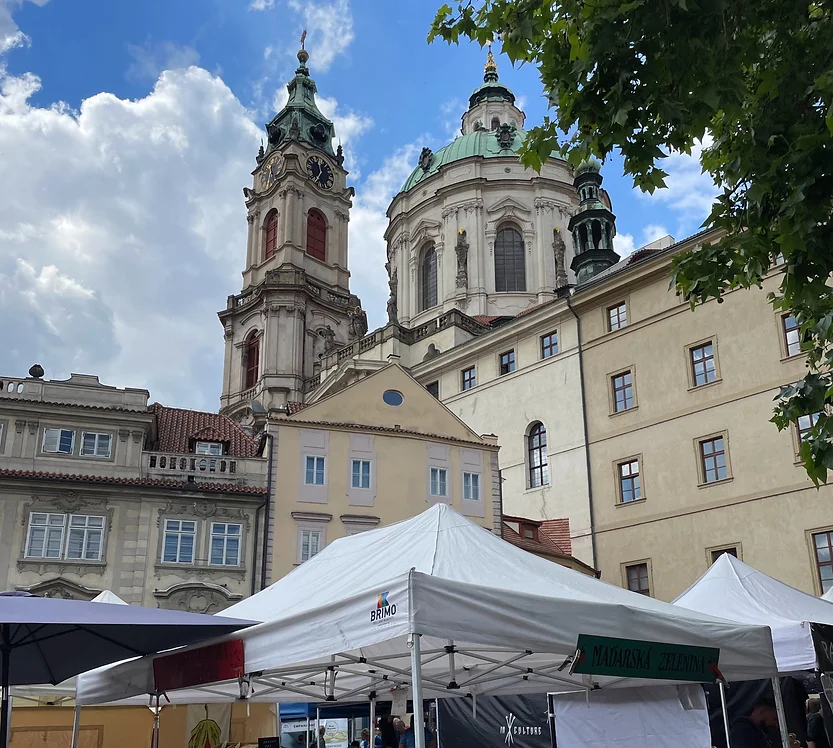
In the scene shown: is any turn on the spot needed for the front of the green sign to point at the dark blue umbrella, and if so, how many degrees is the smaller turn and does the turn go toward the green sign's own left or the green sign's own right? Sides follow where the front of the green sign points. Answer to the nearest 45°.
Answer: approximately 135° to the green sign's own right

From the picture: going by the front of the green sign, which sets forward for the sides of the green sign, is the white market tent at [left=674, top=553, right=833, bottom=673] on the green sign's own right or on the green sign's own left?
on the green sign's own left

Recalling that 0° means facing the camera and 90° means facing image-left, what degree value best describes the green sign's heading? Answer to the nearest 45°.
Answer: approximately 315°
